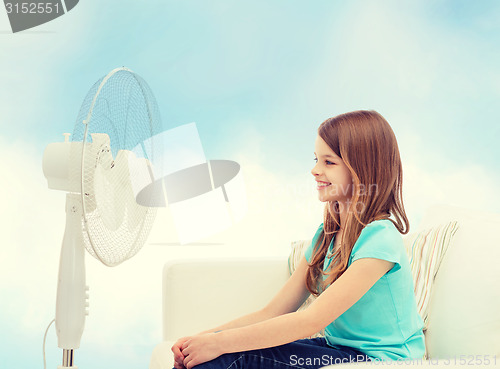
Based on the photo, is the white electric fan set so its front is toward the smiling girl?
yes

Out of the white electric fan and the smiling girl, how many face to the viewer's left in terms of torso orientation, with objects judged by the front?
1

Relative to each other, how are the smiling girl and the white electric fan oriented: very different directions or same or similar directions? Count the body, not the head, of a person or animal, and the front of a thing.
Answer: very different directions

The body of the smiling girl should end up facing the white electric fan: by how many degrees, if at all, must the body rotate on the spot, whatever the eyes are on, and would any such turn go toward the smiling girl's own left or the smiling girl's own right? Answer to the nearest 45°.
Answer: approximately 45° to the smiling girl's own right

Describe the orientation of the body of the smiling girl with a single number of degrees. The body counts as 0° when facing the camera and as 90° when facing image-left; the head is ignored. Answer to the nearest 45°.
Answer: approximately 90°

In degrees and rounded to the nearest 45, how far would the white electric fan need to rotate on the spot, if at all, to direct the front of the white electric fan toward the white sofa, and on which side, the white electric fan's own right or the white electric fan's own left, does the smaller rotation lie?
approximately 45° to the white electric fan's own left

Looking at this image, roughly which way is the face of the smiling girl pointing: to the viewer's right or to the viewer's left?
to the viewer's left
